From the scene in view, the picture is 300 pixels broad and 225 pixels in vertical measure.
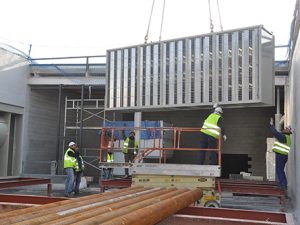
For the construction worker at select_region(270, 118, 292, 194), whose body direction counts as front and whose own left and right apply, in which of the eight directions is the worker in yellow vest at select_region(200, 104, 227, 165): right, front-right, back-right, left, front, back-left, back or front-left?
front-left

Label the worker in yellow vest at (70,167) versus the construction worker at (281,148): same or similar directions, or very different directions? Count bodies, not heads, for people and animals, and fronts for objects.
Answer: very different directions

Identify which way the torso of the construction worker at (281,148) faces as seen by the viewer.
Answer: to the viewer's left

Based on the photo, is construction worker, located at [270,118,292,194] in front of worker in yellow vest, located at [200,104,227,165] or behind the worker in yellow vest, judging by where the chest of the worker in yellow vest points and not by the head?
in front

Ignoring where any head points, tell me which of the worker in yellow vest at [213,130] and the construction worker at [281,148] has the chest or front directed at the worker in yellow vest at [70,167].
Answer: the construction worker

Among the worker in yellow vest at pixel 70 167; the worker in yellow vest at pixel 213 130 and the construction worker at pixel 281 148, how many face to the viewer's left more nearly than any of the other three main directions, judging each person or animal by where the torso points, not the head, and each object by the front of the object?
1
